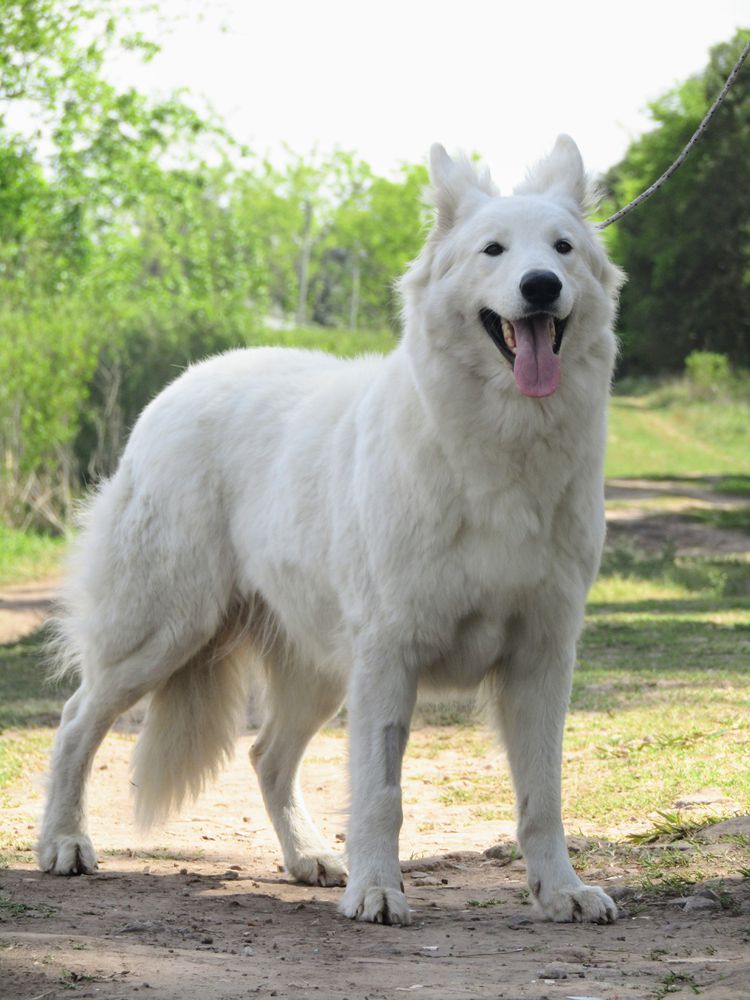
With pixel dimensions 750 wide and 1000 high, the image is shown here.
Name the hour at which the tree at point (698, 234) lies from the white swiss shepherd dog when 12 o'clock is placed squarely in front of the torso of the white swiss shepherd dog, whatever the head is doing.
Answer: The tree is roughly at 8 o'clock from the white swiss shepherd dog.

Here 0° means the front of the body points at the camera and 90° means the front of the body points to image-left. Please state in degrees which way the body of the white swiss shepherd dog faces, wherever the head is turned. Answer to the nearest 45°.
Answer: approximately 315°

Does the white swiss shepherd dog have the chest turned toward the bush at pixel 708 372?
no
